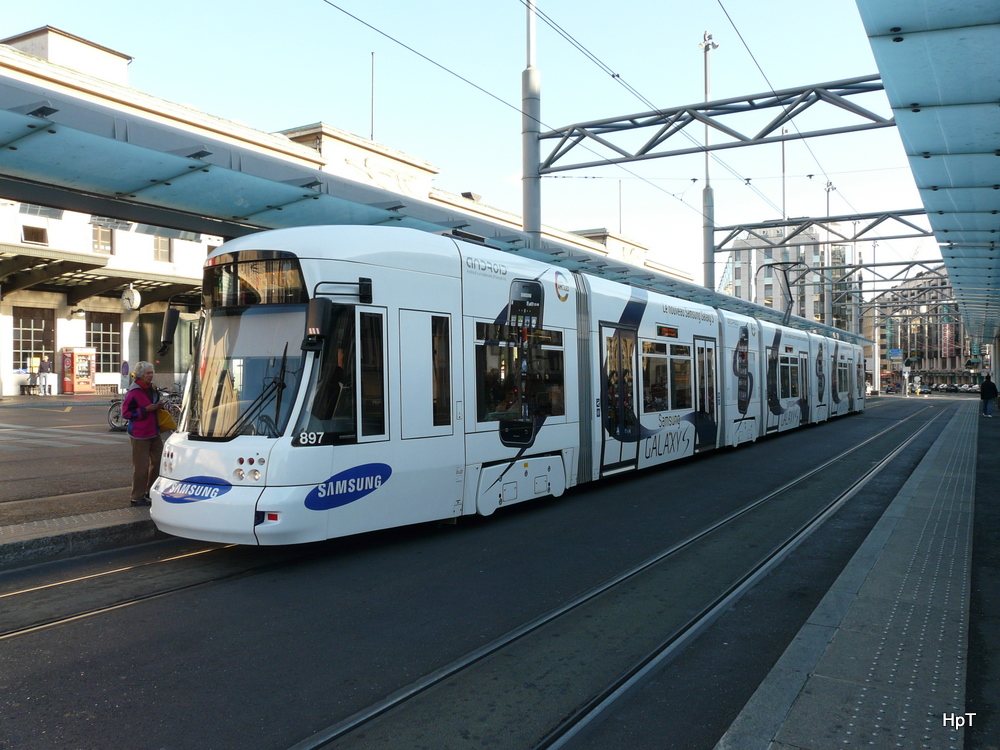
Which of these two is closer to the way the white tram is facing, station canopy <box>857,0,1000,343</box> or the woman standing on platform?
the woman standing on platform

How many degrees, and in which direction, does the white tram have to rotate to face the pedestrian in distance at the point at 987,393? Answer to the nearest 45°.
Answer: approximately 180°

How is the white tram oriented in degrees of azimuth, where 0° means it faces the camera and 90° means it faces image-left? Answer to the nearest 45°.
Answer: approximately 45°

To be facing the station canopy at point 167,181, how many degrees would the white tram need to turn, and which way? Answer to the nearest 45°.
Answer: approximately 90° to its right

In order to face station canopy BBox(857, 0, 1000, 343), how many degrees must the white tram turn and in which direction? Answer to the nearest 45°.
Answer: approximately 135° to its left

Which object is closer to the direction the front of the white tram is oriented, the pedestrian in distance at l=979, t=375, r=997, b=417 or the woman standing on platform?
the woman standing on platform
